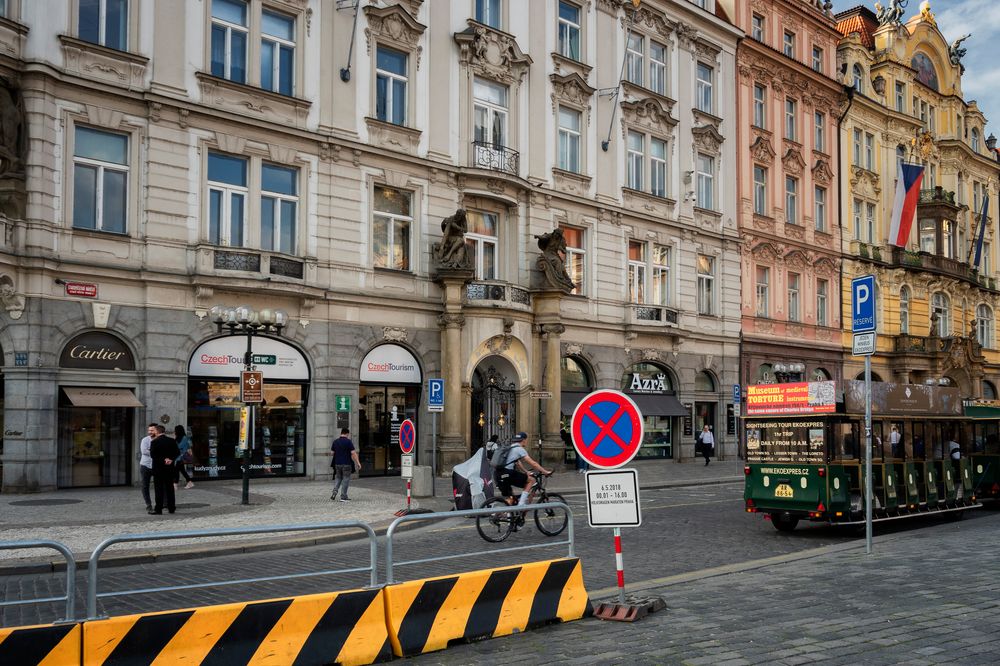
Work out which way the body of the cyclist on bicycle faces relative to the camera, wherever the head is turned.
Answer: to the viewer's right

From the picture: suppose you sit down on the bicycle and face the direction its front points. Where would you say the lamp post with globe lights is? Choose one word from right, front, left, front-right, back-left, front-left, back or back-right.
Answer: back-left

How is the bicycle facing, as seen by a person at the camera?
facing to the right of the viewer

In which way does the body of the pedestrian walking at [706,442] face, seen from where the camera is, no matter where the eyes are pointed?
toward the camera

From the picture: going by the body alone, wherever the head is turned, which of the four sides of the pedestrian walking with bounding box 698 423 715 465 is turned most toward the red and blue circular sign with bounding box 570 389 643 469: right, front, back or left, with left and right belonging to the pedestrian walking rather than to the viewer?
front

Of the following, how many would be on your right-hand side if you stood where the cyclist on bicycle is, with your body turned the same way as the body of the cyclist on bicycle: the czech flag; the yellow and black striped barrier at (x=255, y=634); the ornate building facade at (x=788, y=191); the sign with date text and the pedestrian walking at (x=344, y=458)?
2

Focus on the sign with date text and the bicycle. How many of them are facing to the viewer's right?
1

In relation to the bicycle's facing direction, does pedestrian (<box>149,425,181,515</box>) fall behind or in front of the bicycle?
behind

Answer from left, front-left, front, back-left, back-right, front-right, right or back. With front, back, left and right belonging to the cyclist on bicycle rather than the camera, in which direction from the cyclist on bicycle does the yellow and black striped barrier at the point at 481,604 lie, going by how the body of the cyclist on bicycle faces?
right

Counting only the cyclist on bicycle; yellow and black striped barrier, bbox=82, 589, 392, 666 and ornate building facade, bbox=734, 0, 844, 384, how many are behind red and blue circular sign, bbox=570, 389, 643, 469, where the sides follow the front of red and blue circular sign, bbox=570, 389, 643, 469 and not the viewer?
2

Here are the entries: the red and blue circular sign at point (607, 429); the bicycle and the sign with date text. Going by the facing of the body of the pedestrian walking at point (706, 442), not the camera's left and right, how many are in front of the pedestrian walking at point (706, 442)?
3

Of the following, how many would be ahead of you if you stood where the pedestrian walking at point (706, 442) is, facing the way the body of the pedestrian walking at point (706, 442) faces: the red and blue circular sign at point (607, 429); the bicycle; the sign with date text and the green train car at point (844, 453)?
4

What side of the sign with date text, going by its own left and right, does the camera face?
front
